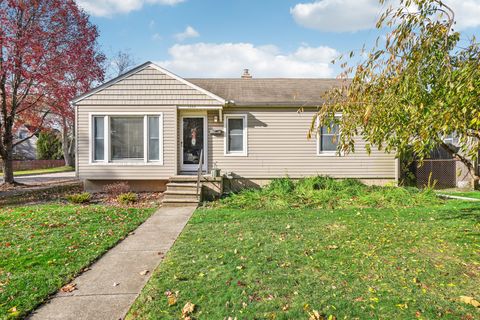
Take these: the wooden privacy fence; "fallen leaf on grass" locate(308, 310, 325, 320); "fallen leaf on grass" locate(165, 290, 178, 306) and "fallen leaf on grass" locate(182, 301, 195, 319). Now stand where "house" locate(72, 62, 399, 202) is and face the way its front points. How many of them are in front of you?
3

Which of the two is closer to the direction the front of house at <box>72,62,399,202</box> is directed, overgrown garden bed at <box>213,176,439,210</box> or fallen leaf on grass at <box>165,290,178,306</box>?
the fallen leaf on grass

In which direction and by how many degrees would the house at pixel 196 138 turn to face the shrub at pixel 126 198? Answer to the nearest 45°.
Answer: approximately 45° to its right

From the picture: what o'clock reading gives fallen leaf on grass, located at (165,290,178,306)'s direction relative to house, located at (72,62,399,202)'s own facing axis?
The fallen leaf on grass is roughly at 12 o'clock from the house.

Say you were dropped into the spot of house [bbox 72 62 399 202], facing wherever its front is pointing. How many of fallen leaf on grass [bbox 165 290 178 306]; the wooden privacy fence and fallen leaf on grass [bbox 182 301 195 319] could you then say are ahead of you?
2

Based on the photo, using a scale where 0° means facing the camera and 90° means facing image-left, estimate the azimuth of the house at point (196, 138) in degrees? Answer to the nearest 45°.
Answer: approximately 0°

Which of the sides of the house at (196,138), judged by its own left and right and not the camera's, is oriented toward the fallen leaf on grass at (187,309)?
front

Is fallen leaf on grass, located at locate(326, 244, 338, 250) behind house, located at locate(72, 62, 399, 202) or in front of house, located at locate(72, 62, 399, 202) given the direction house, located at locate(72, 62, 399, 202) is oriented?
in front

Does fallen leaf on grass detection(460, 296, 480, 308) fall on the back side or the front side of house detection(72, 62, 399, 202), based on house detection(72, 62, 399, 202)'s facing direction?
on the front side

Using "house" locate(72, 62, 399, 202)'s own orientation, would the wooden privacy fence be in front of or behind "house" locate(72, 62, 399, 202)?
behind
